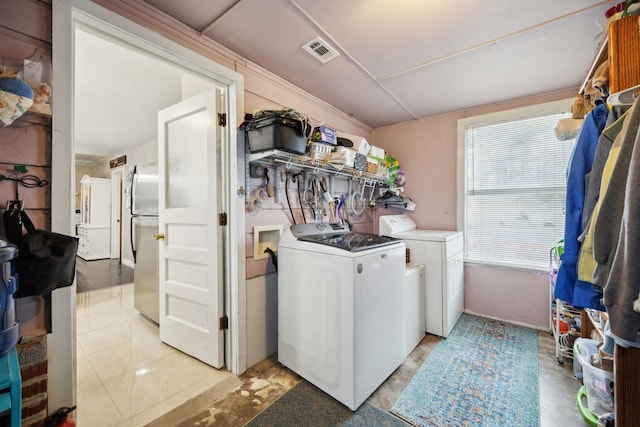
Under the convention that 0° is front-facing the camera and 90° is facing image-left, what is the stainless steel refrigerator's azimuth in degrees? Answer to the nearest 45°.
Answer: approximately 45°

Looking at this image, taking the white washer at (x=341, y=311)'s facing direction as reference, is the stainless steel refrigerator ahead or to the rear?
to the rear

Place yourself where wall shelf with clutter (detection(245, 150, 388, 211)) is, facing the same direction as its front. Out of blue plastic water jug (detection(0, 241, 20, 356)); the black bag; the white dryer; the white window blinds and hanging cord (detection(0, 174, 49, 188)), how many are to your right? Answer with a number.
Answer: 3

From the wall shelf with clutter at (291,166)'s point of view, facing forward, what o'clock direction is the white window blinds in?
The white window blinds is roughly at 10 o'clock from the wall shelf with clutter.

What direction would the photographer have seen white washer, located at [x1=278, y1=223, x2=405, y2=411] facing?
facing the viewer and to the right of the viewer

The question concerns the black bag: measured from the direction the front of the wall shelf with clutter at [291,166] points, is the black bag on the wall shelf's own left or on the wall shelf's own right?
on the wall shelf's own right

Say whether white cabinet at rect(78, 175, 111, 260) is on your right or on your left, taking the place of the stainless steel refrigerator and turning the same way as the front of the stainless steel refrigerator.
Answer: on your right
